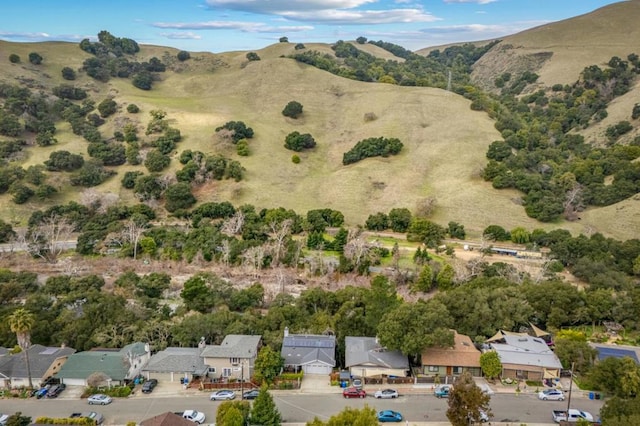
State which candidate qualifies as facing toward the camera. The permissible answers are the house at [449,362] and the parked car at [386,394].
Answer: the house

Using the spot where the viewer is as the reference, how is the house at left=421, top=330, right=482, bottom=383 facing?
facing the viewer

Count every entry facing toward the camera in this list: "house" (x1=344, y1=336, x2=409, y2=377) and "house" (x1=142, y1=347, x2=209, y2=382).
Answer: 2

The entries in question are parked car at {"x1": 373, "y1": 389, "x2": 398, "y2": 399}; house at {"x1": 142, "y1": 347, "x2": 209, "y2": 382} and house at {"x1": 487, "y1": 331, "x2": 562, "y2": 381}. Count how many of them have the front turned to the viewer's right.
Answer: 0

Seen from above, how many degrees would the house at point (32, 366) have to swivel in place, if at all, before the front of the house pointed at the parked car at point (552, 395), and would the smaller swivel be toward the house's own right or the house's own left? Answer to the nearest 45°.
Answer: approximately 45° to the house's own left

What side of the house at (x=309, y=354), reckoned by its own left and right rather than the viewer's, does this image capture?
front

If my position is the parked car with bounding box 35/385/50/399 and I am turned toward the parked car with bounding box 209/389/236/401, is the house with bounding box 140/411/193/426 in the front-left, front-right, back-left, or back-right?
front-right

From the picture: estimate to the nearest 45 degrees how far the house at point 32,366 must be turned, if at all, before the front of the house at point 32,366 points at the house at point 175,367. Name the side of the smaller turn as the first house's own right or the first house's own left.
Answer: approximately 45° to the first house's own left

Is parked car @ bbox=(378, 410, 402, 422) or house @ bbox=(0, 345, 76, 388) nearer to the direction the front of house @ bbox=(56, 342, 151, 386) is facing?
the parked car

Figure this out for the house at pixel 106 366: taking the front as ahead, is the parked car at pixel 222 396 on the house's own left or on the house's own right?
on the house's own left

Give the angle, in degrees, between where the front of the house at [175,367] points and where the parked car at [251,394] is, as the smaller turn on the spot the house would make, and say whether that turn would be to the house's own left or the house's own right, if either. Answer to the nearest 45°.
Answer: approximately 45° to the house's own left

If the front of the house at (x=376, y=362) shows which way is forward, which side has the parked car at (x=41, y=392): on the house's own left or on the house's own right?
on the house's own right

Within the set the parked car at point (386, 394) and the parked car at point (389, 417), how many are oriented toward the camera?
0

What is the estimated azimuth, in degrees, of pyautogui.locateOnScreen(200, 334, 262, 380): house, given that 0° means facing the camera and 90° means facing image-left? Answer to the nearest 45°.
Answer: approximately 0°

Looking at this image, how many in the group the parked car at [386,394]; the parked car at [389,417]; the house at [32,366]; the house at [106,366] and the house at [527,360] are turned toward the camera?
3

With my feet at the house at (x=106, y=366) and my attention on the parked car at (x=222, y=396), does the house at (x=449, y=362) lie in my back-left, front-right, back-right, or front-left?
front-left

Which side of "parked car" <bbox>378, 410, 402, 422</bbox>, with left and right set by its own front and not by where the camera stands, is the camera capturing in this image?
right

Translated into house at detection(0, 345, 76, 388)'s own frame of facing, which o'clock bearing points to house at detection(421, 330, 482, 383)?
house at detection(421, 330, 482, 383) is roughly at 10 o'clock from house at detection(0, 345, 76, 388).

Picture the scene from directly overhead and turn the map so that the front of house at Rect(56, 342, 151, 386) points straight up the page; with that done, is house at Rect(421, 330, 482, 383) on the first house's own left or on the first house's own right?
on the first house's own left
